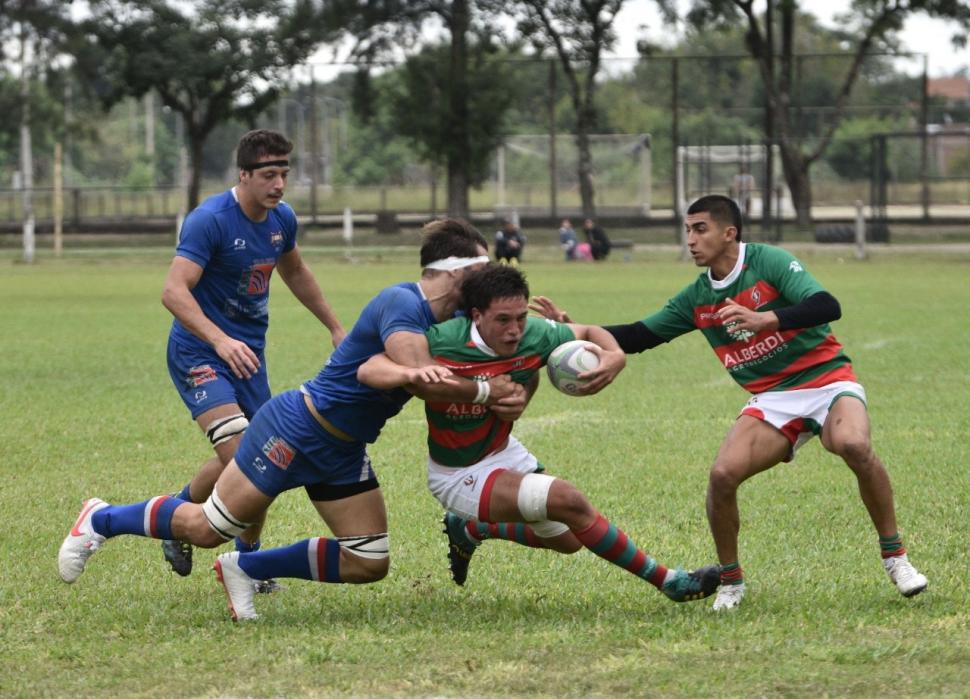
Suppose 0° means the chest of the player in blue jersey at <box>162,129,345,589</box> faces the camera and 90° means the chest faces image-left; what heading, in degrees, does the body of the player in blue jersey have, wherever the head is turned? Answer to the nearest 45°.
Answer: approximately 315°

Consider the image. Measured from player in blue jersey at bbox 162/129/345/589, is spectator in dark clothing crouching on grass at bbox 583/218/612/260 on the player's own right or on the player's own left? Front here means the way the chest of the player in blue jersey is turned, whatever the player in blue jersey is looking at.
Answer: on the player's own left

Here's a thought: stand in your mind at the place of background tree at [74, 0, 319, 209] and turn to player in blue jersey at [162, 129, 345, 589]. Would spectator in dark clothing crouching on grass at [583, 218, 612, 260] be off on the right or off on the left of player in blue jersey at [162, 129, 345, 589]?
left

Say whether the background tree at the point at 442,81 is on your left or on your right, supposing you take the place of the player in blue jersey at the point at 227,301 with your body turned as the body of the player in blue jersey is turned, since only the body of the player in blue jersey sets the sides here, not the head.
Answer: on your left

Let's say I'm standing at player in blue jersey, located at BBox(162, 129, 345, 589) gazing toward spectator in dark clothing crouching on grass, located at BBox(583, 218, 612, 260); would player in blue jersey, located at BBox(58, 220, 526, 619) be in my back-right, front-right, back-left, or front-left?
back-right

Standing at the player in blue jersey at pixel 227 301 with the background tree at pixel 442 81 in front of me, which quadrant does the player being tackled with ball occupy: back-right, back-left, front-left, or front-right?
back-right
